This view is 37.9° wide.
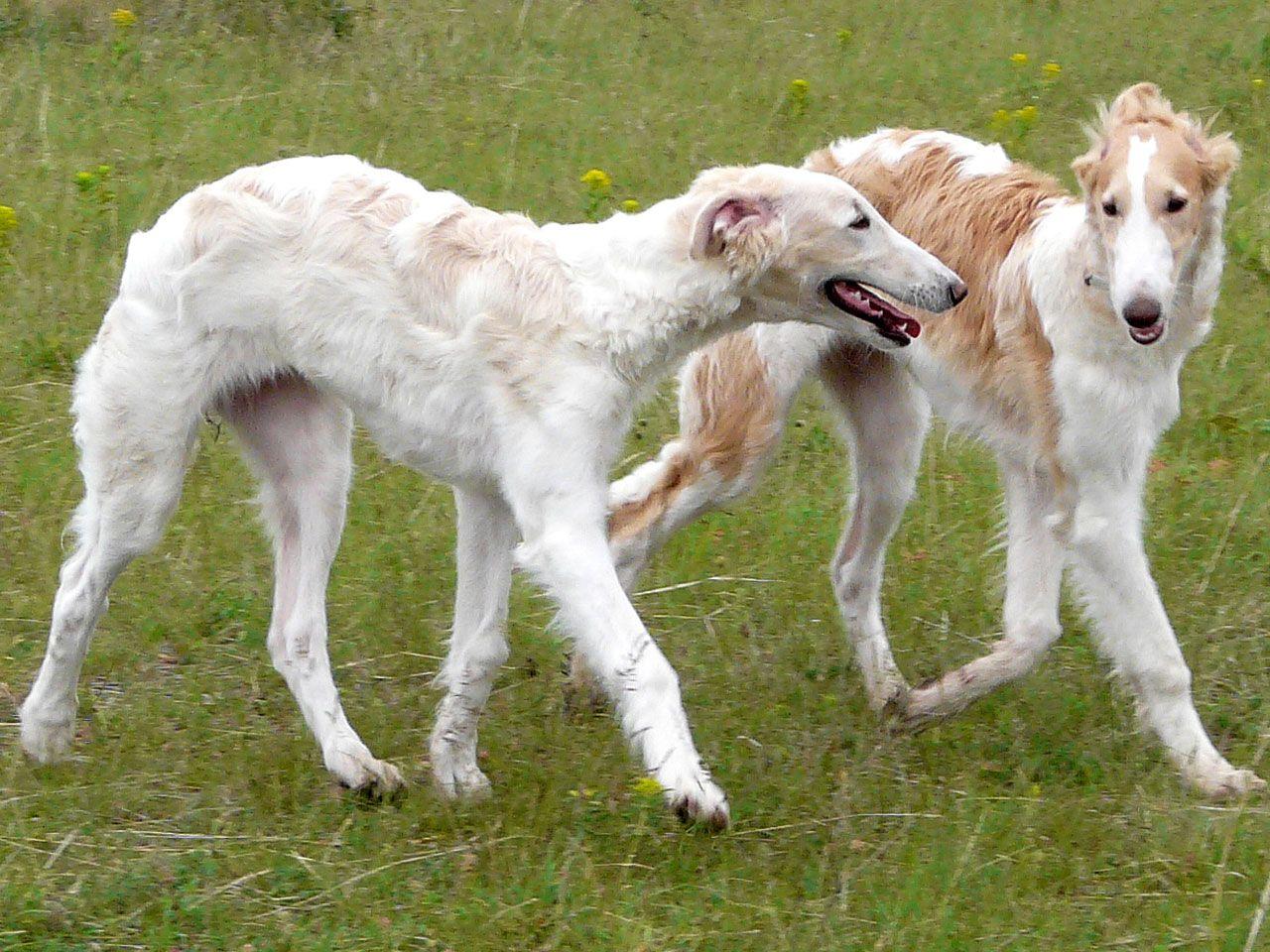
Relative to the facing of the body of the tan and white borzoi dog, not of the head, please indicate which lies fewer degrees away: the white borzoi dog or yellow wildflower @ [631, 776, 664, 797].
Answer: the yellow wildflower

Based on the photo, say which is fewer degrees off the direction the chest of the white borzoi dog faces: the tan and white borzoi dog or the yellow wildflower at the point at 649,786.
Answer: the tan and white borzoi dog

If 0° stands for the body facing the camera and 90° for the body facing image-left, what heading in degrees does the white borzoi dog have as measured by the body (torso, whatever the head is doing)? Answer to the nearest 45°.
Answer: approximately 270°

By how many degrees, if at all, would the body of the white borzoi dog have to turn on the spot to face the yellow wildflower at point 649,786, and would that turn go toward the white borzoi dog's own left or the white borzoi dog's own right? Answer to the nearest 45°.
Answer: approximately 45° to the white borzoi dog's own right

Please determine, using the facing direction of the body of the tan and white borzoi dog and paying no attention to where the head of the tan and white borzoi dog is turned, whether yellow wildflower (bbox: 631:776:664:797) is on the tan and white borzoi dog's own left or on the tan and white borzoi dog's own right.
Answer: on the tan and white borzoi dog's own right

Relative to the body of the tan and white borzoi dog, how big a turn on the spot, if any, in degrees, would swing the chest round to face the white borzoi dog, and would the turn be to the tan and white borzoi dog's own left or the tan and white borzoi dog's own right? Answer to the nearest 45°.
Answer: approximately 90° to the tan and white borzoi dog's own right

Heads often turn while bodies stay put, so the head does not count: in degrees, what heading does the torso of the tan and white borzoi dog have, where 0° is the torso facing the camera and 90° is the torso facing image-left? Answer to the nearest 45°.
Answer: approximately 315°
